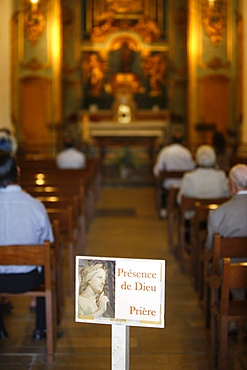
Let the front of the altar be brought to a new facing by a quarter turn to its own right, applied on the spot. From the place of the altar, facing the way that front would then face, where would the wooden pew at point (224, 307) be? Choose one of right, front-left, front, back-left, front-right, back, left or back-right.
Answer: left

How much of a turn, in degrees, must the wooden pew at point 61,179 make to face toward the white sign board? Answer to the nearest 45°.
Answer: approximately 180°

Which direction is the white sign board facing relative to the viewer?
toward the camera

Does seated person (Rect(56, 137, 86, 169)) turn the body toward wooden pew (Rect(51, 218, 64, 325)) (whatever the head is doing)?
no

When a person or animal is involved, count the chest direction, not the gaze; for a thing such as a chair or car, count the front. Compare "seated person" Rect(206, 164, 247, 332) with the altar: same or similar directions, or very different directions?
very different directions

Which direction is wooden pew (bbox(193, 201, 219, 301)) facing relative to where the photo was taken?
away from the camera

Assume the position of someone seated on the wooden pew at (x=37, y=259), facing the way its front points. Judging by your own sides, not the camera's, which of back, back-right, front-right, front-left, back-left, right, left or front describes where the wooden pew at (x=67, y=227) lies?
front

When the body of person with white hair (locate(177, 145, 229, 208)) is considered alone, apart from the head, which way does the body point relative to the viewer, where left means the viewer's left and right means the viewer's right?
facing away from the viewer

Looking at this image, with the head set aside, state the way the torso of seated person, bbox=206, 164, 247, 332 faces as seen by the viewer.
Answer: away from the camera

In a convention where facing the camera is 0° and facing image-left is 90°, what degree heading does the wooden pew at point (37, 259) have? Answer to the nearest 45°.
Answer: approximately 180°

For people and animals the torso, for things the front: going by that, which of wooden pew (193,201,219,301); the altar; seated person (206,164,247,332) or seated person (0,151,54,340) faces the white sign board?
the altar

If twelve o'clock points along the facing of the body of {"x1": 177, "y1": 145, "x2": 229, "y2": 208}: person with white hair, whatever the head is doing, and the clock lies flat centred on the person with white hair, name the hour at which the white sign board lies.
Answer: The white sign board is roughly at 6 o'clock from the person with white hair.

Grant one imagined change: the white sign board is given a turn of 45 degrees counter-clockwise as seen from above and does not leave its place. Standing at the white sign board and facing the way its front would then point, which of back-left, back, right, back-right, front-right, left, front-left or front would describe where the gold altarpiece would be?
back-left

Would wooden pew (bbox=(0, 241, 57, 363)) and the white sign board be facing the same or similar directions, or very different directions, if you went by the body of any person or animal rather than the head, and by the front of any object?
very different directions

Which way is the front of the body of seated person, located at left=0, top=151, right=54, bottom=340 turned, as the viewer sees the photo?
away from the camera

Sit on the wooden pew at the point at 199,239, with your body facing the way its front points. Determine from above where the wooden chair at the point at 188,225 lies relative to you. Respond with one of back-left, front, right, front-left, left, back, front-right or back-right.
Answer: front

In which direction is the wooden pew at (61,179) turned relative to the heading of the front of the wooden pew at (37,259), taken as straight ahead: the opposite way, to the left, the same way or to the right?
the same way

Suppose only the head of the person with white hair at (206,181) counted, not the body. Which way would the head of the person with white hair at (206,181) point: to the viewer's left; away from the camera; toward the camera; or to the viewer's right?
away from the camera

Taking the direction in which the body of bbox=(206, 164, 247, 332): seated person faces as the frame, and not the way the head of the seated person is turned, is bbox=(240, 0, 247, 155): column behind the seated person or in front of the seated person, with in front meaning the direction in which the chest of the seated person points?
in front

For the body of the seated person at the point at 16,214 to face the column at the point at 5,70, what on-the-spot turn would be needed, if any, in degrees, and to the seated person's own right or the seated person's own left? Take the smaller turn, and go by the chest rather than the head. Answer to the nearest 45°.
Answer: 0° — they already face it

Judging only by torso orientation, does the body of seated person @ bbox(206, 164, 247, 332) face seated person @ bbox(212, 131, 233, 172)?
yes

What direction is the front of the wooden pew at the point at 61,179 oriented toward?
away from the camera
